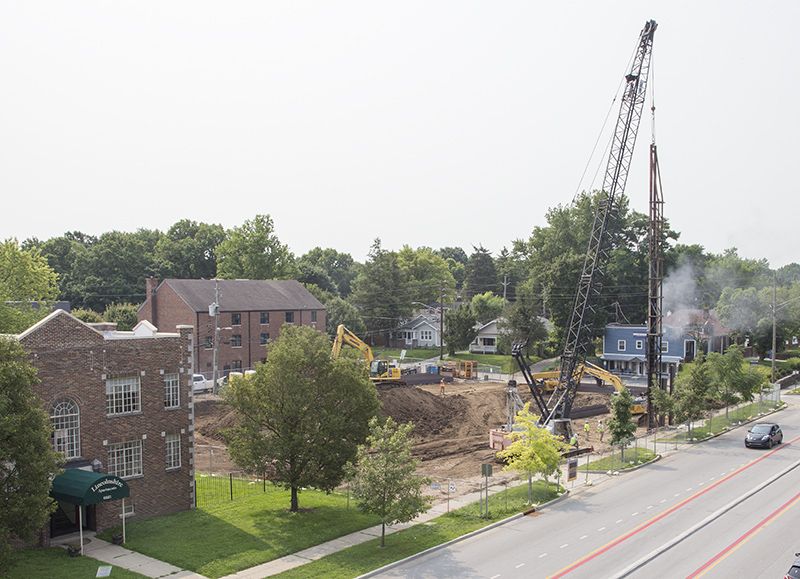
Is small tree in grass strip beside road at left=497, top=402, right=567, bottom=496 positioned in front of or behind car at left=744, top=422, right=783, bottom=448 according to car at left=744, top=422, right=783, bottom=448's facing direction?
in front

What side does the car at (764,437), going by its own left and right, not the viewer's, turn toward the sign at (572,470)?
front

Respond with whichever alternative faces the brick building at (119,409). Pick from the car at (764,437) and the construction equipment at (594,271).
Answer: the car

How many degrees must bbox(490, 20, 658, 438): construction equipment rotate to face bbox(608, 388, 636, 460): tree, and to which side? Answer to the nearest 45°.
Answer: approximately 90° to its right

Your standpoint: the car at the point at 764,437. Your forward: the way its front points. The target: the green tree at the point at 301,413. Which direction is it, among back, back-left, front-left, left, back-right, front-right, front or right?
front

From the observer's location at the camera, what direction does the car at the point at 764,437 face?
facing the viewer and to the left of the viewer

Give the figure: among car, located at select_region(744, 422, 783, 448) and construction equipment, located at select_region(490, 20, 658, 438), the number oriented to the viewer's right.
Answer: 1

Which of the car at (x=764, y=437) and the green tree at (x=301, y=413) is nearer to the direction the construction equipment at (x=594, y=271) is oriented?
the car

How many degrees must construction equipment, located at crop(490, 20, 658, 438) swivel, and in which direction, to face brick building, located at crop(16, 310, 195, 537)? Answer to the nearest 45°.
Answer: approximately 135° to its right

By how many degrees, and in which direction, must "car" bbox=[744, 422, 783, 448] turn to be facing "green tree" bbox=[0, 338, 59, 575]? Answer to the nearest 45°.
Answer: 0° — it already faces it

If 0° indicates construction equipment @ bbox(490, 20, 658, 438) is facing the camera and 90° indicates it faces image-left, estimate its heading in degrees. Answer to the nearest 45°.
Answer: approximately 270°
